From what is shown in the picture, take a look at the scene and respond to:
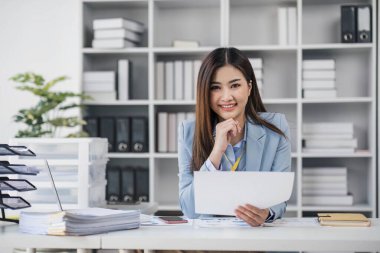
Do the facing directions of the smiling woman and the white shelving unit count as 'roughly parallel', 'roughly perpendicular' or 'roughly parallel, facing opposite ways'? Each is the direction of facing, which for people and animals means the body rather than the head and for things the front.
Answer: roughly parallel

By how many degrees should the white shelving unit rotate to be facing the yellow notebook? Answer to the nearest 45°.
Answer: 0° — it already faces it

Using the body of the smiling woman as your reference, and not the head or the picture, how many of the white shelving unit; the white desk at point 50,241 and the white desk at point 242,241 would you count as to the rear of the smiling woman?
1

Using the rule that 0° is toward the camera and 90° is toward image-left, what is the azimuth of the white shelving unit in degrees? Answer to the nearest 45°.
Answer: approximately 0°

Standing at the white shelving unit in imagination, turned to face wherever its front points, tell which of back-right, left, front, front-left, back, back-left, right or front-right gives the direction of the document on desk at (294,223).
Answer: front

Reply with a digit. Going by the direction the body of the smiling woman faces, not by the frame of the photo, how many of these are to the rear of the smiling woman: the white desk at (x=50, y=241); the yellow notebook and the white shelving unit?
1

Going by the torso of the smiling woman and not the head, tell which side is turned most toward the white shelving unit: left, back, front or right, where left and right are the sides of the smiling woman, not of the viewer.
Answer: back

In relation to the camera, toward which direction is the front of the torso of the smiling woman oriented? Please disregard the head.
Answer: toward the camera

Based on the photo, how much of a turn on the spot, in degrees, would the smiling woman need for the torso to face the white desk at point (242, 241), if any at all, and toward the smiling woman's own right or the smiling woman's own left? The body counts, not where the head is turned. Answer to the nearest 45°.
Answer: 0° — they already face it

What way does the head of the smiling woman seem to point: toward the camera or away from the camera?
toward the camera

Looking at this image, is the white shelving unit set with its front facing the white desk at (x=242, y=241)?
yes

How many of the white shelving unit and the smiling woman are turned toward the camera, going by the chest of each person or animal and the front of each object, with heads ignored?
2

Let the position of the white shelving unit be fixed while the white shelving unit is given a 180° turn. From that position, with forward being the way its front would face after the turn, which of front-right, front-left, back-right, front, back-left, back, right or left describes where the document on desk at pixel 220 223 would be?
back
